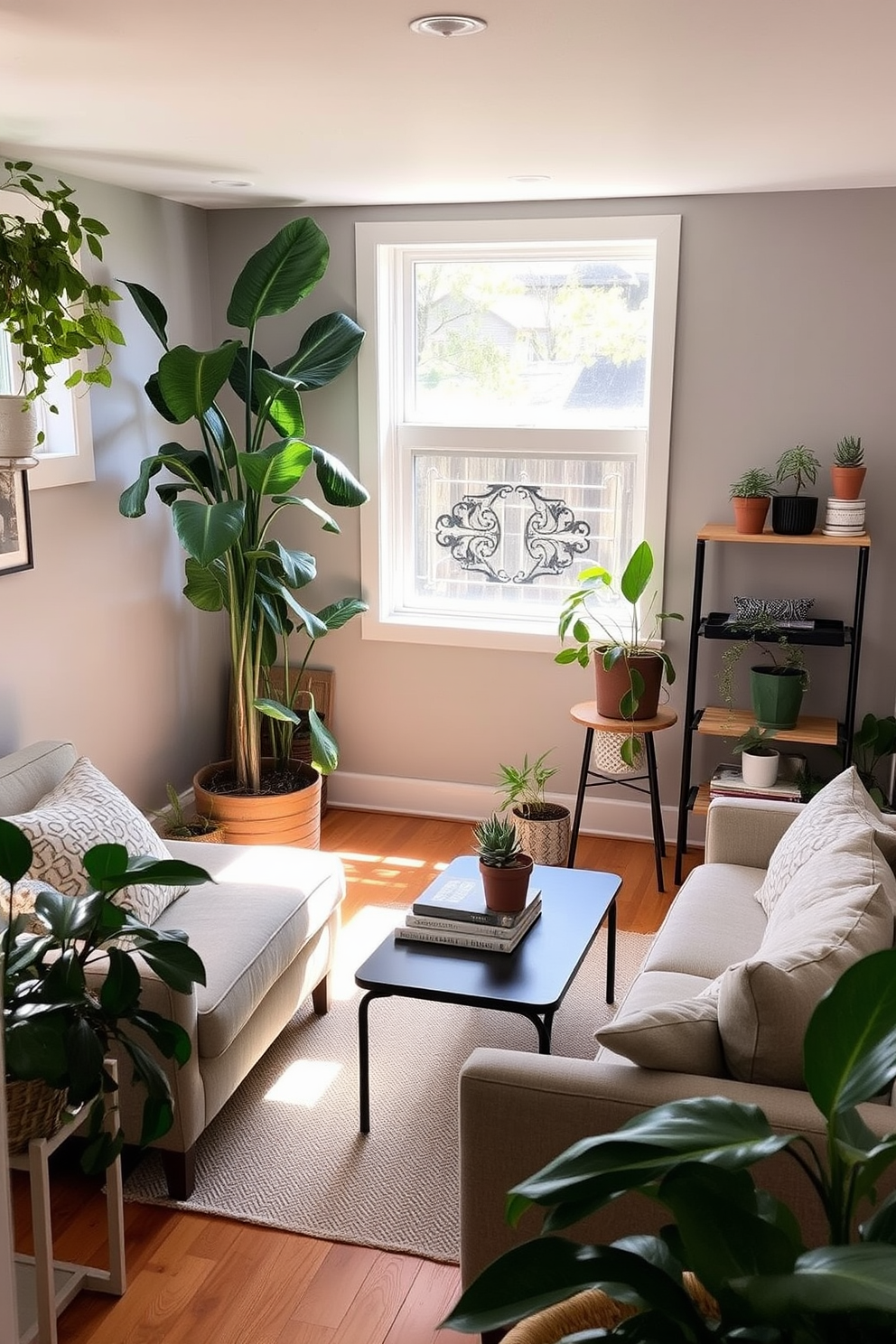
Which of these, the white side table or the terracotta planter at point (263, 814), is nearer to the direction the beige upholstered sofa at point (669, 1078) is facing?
the white side table

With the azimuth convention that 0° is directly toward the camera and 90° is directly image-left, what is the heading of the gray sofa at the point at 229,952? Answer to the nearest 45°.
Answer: approximately 315°

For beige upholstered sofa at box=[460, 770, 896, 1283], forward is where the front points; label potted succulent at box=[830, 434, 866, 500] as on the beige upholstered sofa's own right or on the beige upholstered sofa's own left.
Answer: on the beige upholstered sofa's own right

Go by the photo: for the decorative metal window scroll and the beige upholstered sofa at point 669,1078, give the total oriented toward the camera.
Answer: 1

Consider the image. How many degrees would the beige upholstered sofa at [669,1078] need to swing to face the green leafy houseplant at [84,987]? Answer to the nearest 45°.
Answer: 0° — it already faces it

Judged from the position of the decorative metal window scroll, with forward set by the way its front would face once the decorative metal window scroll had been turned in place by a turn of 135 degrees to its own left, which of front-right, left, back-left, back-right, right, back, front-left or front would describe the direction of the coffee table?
back-right

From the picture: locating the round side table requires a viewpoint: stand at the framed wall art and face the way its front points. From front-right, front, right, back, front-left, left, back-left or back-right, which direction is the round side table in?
front-left

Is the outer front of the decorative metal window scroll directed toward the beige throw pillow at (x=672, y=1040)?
yes

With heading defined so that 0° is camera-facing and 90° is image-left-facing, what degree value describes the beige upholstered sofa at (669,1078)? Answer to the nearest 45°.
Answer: approximately 90°

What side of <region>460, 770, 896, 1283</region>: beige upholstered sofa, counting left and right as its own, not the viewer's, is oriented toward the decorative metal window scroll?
right

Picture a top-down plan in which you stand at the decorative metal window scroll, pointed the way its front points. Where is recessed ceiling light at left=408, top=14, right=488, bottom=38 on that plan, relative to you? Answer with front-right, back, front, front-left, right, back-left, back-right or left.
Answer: front

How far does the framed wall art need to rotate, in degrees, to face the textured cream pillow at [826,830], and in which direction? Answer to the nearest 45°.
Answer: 0° — it already faces it

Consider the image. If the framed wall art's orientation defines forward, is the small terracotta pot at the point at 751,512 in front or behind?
in front

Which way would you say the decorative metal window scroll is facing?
toward the camera

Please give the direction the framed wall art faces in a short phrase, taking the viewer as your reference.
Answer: facing the viewer and to the right of the viewer

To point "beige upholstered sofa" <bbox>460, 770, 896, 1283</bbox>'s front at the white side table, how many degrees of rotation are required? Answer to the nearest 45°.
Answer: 0° — it already faces it
